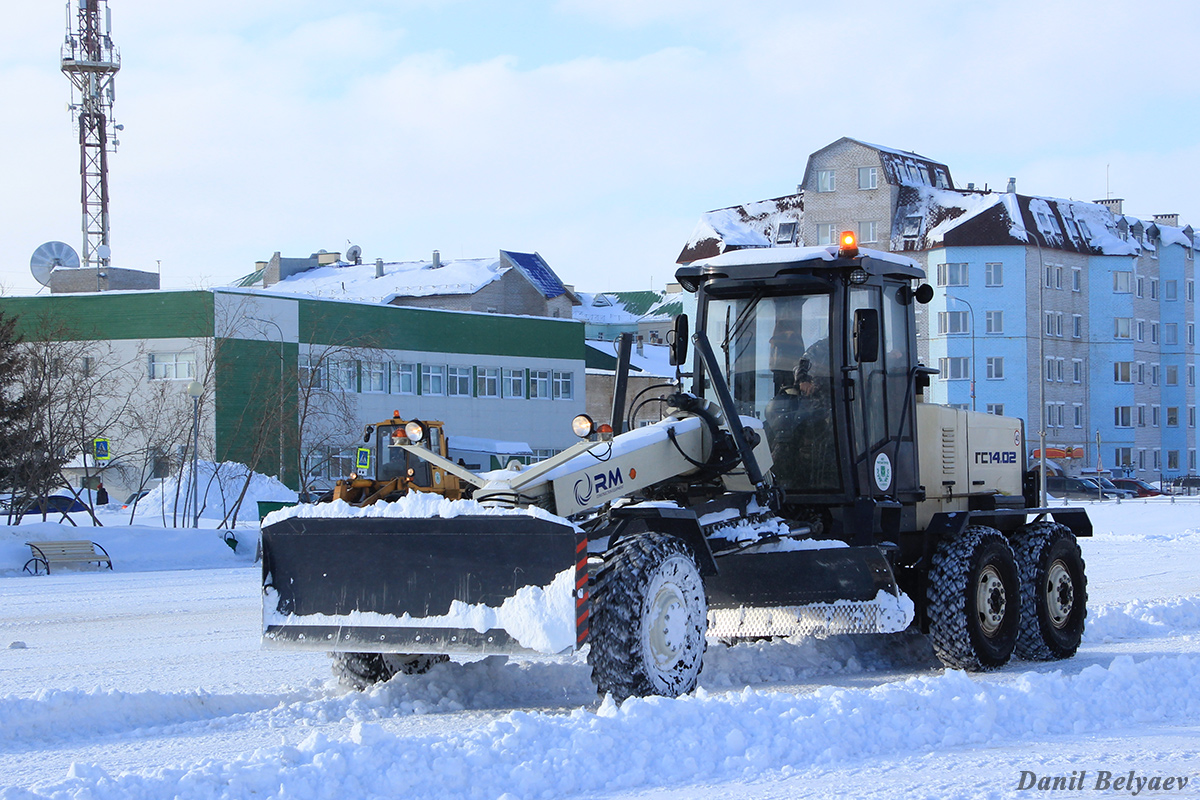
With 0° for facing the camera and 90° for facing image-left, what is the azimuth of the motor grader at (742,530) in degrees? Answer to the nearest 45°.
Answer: approximately 45°

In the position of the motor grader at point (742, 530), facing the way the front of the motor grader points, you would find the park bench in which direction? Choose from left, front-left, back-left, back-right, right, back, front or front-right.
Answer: right

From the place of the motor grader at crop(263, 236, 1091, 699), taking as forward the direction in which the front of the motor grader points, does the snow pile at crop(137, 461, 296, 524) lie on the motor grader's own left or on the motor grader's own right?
on the motor grader's own right
